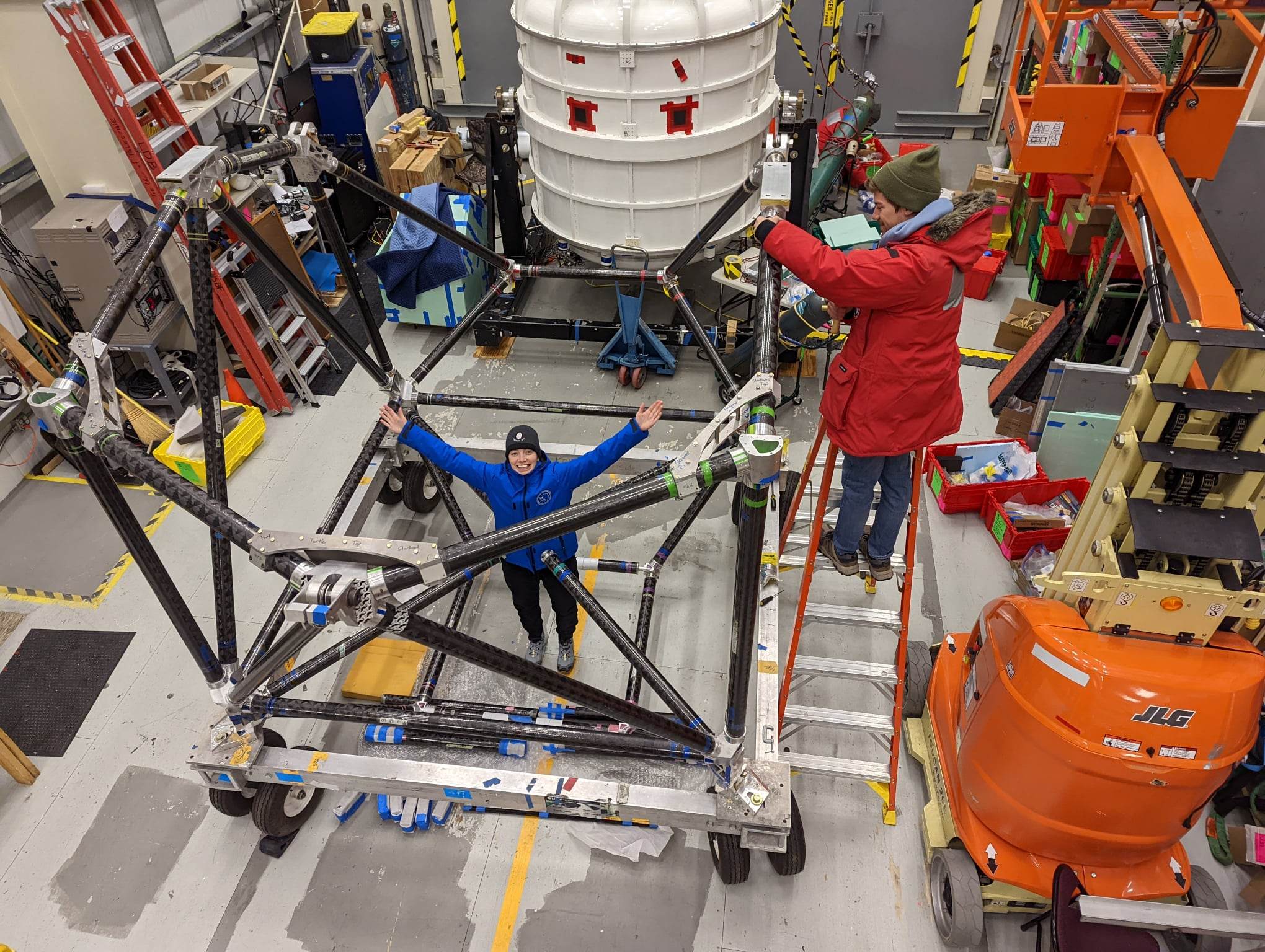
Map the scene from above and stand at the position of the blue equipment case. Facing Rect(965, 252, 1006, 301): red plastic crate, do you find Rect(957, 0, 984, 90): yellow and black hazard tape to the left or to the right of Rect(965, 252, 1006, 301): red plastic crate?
left

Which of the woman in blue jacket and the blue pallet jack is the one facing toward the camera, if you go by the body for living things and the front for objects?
the woman in blue jacket

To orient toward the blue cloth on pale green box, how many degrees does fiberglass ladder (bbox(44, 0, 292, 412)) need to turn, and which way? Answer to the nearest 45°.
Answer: approximately 45° to its left

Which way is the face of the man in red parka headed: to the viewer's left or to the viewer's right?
to the viewer's left

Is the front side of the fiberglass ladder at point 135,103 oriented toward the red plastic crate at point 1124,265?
yes

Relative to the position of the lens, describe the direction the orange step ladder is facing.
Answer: facing the viewer

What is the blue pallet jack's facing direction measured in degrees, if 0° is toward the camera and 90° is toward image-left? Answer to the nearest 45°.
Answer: approximately 180°

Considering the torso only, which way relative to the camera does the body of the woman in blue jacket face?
toward the camera

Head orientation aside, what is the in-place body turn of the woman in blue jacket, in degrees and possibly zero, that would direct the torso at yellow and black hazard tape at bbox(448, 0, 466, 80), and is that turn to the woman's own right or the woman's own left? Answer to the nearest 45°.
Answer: approximately 180°

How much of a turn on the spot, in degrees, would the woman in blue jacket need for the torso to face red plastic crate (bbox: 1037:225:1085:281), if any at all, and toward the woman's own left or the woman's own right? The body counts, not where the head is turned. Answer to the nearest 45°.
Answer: approximately 135° to the woman's own left

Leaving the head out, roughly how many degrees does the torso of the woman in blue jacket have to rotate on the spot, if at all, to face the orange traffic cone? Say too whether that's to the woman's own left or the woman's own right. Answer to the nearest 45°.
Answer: approximately 135° to the woman's own right

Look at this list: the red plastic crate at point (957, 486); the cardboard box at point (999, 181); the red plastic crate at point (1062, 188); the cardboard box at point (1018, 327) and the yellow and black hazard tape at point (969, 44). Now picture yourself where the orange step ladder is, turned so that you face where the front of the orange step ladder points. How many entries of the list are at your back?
5

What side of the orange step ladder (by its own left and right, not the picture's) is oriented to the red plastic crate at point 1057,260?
back

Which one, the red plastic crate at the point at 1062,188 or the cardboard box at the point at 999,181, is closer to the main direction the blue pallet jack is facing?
the cardboard box

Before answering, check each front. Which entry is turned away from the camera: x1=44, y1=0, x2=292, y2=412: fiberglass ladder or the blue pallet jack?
the blue pallet jack

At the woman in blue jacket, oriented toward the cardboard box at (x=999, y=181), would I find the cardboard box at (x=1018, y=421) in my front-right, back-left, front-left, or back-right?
front-right
